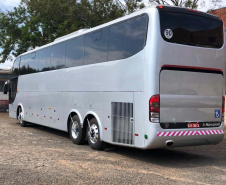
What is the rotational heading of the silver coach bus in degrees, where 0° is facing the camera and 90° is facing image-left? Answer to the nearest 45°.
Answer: approximately 135°
